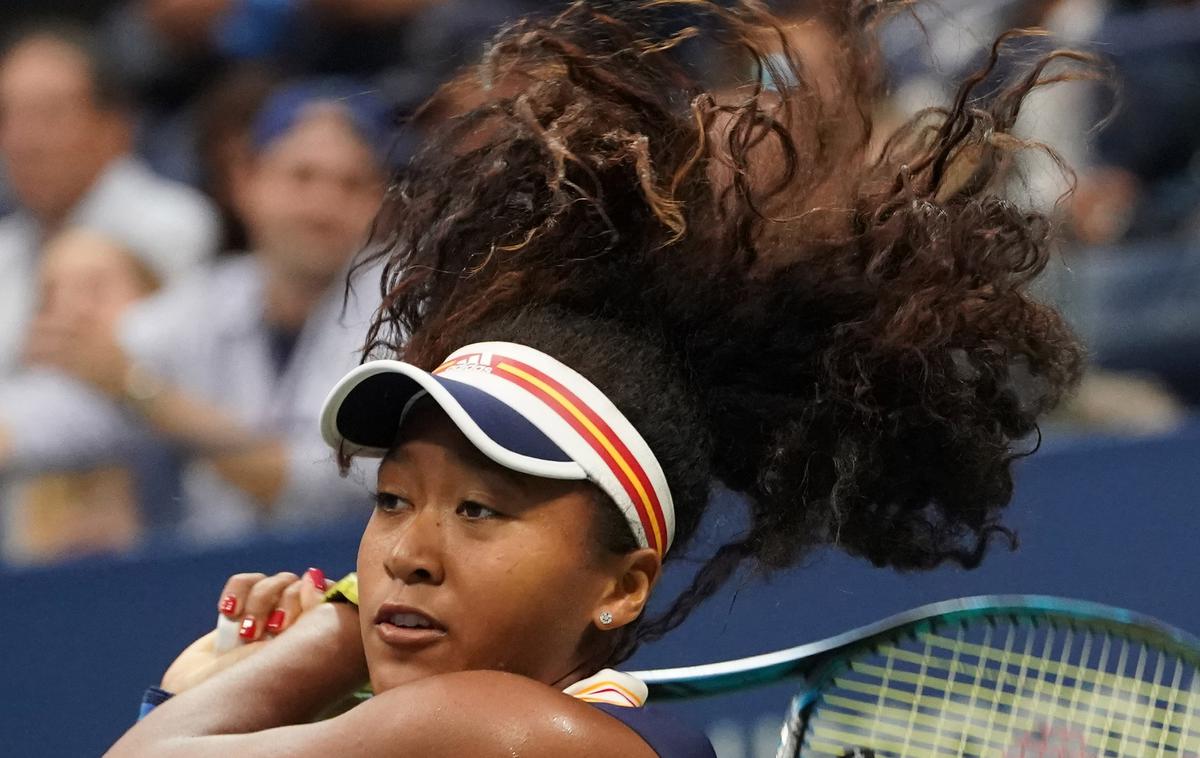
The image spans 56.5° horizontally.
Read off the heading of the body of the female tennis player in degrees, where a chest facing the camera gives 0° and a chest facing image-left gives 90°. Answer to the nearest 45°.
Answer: approximately 45°

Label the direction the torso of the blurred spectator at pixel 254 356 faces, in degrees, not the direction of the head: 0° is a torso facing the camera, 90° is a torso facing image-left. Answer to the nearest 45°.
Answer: approximately 0°
